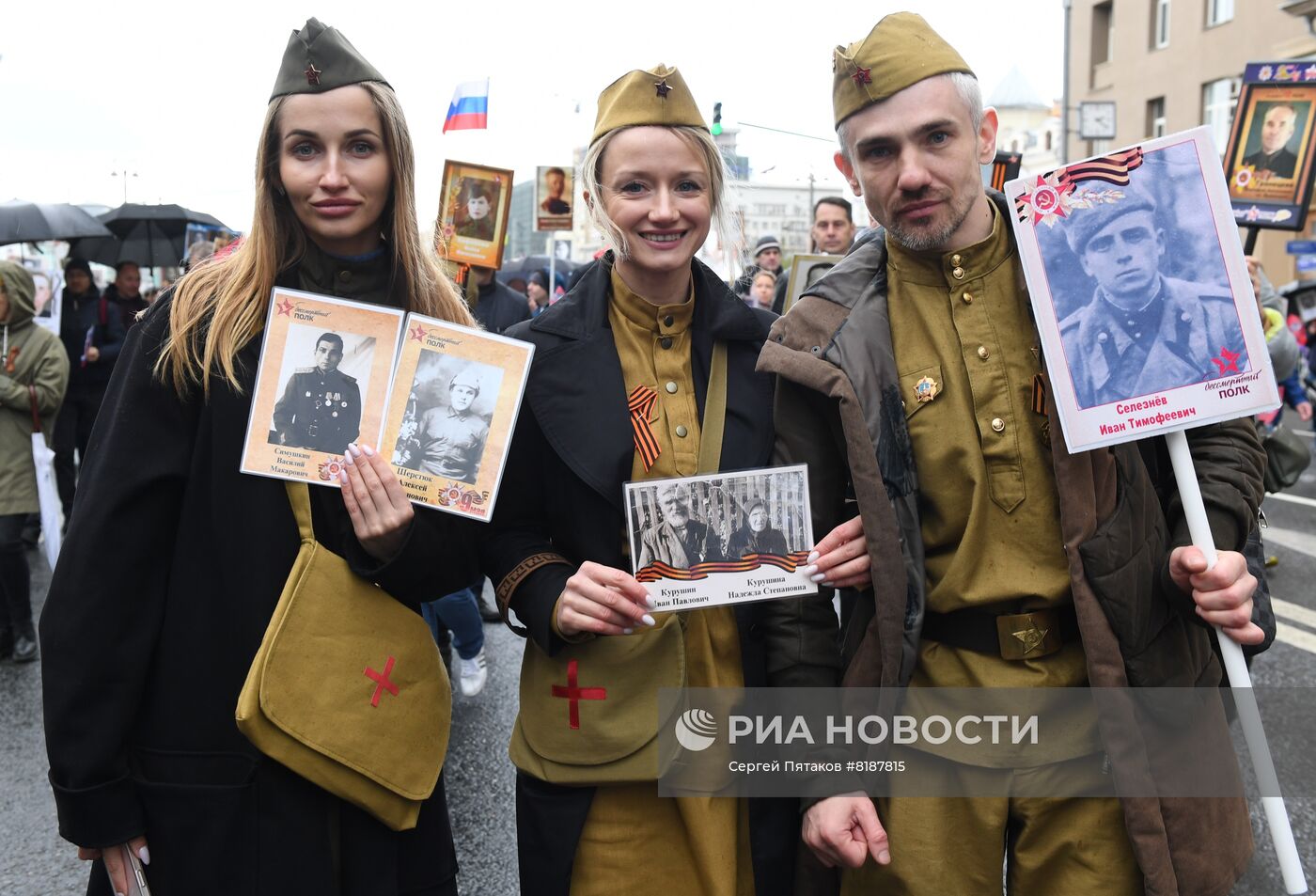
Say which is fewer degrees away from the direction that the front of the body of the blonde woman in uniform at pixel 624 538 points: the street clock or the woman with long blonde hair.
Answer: the woman with long blonde hair

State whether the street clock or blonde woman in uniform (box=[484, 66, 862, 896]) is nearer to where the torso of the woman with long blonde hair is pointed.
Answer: the blonde woman in uniform

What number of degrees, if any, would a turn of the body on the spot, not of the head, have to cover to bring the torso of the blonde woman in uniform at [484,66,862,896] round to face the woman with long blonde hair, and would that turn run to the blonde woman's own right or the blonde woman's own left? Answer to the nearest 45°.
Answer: approximately 90° to the blonde woman's own right

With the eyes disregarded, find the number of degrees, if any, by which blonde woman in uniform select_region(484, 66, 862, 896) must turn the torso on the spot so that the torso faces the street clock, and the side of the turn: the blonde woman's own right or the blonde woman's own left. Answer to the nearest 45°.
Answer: approximately 135° to the blonde woman's own left

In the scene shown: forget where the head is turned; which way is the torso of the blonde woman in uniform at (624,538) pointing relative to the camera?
toward the camera

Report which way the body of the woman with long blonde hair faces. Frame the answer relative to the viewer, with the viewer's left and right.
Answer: facing the viewer and to the right of the viewer
